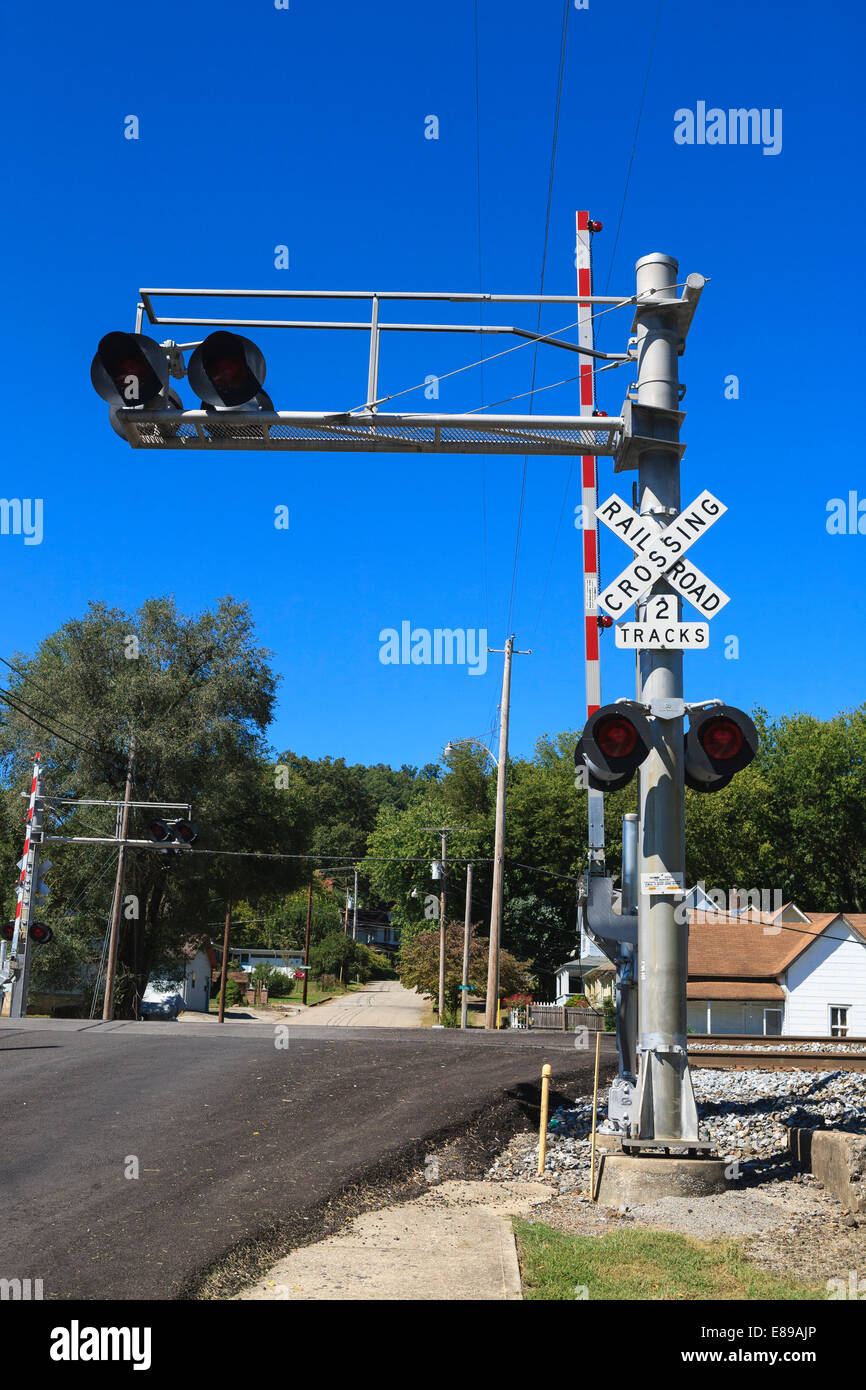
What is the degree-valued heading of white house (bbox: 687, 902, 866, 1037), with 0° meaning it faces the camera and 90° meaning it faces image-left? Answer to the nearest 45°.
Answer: approximately 0°

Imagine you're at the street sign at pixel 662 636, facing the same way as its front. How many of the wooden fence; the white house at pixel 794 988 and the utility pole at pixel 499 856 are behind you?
3

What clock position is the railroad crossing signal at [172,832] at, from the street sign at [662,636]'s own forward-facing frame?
The railroad crossing signal is roughly at 5 o'clock from the street sign.

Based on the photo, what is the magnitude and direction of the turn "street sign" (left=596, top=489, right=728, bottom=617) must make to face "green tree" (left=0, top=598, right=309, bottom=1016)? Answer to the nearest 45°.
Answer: approximately 135° to its right

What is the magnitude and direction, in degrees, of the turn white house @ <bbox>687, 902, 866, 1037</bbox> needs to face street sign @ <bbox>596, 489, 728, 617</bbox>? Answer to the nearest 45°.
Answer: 0° — it already faces it

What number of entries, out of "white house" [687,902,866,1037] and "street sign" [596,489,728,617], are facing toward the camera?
2

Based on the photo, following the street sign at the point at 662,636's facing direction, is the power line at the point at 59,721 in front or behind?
behind

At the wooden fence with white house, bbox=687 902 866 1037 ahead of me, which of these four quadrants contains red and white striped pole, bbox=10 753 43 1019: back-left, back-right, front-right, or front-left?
back-right

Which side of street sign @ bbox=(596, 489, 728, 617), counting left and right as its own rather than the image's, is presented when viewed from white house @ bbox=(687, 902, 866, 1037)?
back
